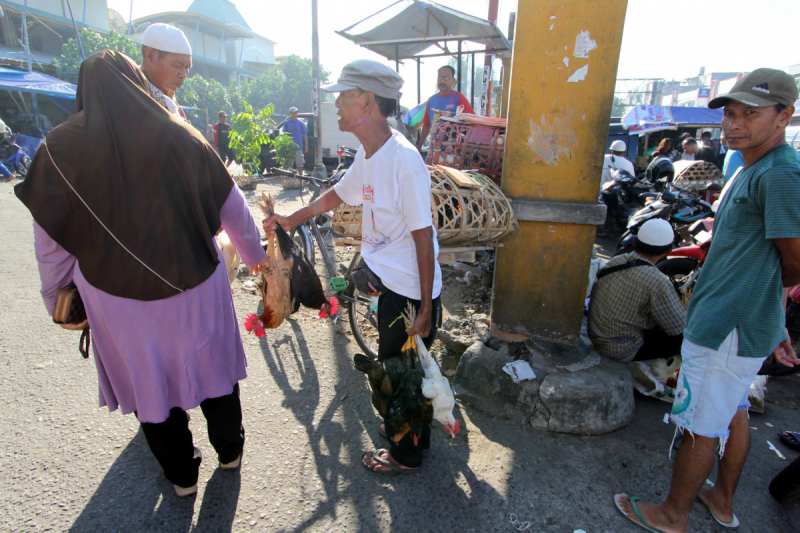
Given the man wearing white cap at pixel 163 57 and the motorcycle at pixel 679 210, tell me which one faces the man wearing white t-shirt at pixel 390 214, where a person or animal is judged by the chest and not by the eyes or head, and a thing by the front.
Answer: the man wearing white cap

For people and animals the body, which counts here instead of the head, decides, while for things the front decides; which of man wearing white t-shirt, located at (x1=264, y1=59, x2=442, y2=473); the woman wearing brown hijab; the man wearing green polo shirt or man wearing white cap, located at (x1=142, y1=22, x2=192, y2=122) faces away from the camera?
the woman wearing brown hijab

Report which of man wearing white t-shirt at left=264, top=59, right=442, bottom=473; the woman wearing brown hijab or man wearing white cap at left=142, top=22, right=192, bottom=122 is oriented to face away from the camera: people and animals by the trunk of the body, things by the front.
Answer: the woman wearing brown hijab

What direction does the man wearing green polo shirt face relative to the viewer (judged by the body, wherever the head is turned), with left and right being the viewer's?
facing the viewer and to the left of the viewer

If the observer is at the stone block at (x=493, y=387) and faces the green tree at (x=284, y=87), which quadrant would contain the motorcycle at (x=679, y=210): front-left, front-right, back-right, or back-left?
front-right

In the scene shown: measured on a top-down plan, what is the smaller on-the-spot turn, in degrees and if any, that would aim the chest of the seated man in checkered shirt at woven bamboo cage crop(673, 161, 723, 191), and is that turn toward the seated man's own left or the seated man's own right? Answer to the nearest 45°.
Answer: approximately 45° to the seated man's own left

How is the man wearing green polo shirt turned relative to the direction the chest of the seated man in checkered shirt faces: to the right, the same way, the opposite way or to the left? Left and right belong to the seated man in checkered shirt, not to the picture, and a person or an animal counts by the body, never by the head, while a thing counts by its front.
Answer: the opposite way

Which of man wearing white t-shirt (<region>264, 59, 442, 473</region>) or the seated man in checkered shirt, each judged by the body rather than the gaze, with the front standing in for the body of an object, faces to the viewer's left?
the man wearing white t-shirt

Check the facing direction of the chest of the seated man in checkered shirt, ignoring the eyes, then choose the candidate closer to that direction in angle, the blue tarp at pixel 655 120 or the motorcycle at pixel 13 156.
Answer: the blue tarp

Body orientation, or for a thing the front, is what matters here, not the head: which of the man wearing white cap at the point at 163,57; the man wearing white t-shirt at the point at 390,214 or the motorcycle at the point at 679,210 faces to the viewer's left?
the man wearing white t-shirt

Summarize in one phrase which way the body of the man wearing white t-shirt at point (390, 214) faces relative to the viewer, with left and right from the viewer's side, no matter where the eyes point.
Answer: facing to the left of the viewer

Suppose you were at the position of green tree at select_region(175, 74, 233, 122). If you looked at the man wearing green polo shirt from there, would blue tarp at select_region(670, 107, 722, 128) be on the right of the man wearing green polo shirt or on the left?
left

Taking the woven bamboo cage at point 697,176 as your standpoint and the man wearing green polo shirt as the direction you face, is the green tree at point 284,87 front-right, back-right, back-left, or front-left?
back-right

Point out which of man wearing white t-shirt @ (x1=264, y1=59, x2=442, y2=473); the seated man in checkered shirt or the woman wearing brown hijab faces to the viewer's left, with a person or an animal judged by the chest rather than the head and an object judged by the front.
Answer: the man wearing white t-shirt
